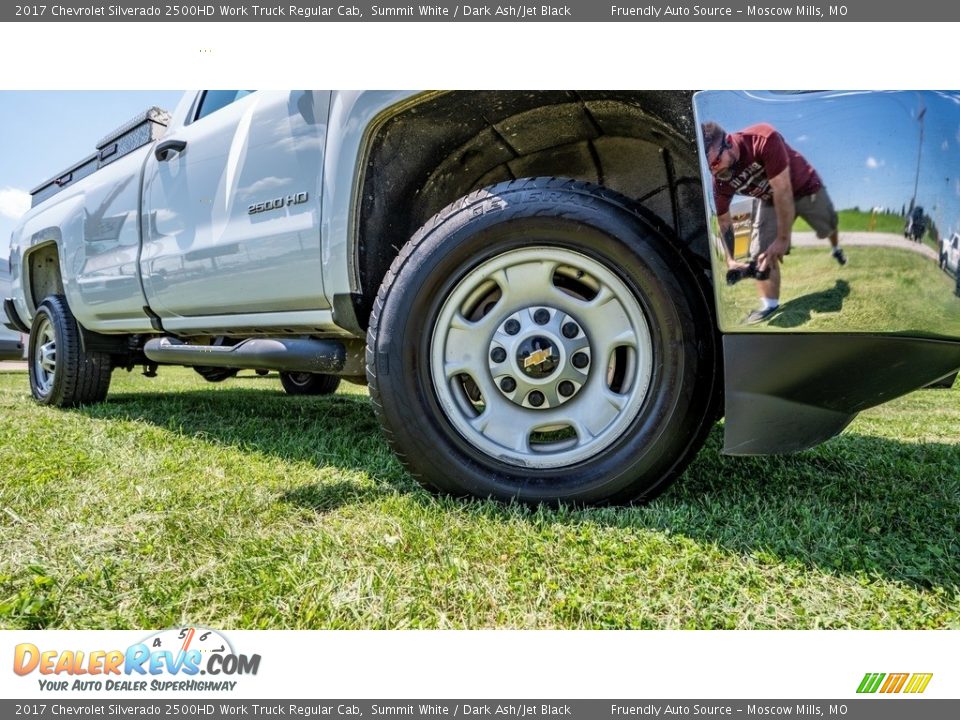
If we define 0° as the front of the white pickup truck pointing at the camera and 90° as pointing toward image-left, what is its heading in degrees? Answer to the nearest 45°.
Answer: approximately 315°
